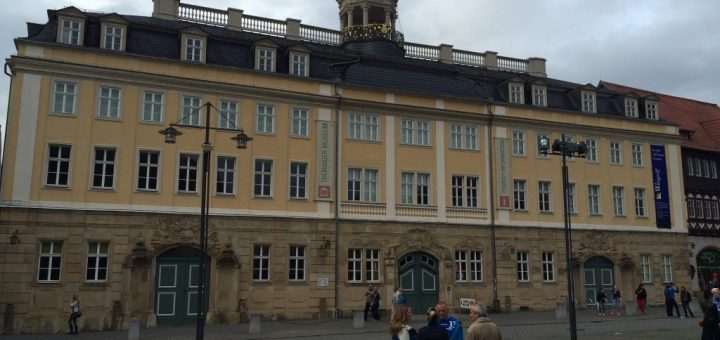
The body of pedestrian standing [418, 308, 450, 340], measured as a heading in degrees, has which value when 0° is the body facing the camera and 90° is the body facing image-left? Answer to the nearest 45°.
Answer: approximately 180°

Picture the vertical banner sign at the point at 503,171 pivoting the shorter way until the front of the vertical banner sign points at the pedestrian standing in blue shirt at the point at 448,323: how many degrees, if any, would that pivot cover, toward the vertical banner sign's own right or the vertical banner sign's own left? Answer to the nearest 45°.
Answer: approximately 45° to the vertical banner sign's own right

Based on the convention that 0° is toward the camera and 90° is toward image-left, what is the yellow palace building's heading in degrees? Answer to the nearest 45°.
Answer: approximately 315°

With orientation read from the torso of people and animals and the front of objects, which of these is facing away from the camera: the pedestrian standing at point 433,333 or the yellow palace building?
the pedestrian standing

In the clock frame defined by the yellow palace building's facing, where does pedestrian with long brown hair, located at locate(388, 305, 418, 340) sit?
The pedestrian with long brown hair is roughly at 1 o'clock from the yellow palace building.

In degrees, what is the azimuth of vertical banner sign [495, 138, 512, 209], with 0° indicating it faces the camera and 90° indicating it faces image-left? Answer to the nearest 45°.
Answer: approximately 315°

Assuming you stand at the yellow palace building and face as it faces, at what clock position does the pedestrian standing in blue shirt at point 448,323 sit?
The pedestrian standing in blue shirt is roughly at 1 o'clock from the yellow palace building.

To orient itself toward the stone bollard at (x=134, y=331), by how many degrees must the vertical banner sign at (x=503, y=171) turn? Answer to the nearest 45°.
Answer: approximately 90° to its right

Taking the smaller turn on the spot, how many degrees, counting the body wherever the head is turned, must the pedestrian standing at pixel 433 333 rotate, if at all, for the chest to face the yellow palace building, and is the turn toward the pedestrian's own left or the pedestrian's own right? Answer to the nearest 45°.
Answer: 0° — they already face it

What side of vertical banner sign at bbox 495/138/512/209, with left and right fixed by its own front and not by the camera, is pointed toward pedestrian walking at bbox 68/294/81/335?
right

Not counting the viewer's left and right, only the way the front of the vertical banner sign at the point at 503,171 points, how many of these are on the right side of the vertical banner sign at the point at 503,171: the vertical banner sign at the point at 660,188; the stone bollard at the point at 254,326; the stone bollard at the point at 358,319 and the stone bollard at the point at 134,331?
3

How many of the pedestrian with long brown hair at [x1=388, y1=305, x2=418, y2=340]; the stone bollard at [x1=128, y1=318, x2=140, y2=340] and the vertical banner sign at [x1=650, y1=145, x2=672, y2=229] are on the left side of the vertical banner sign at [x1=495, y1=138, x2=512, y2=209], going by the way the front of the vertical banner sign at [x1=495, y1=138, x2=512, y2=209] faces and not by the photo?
1

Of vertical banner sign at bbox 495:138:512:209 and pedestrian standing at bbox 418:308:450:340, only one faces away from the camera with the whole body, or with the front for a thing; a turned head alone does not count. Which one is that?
the pedestrian standing
